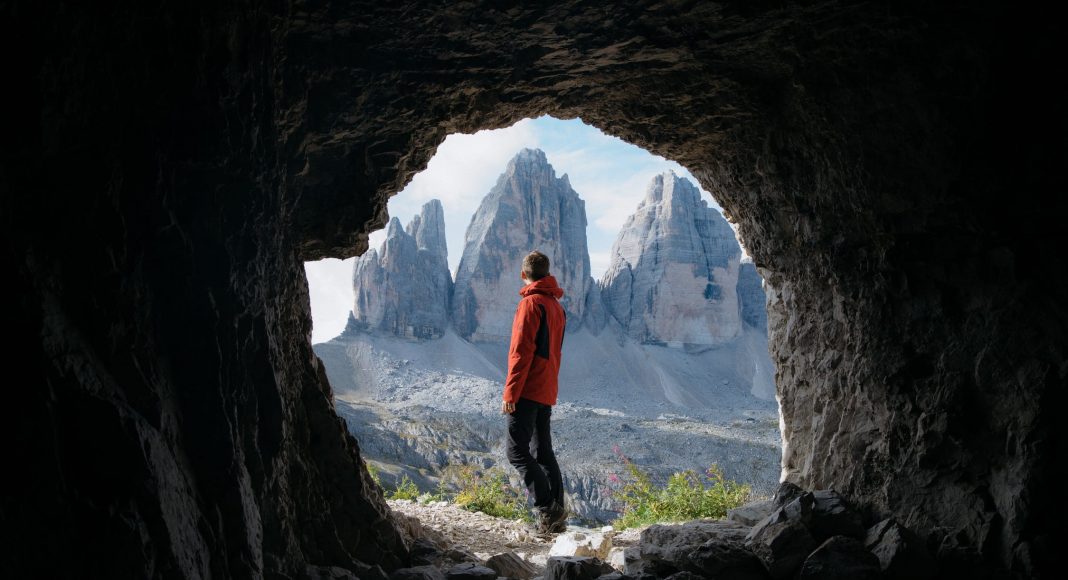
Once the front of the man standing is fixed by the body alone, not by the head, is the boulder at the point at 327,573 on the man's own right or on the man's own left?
on the man's own left

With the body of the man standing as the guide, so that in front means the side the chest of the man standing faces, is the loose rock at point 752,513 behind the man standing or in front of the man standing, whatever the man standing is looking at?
behind

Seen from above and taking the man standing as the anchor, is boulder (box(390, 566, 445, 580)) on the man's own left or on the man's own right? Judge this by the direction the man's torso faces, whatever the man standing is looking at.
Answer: on the man's own left

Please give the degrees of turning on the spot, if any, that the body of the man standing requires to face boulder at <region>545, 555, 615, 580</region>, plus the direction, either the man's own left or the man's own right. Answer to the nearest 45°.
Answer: approximately 135° to the man's own left

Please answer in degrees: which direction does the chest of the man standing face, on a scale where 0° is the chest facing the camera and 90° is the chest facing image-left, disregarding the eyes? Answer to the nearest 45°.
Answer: approximately 135°
